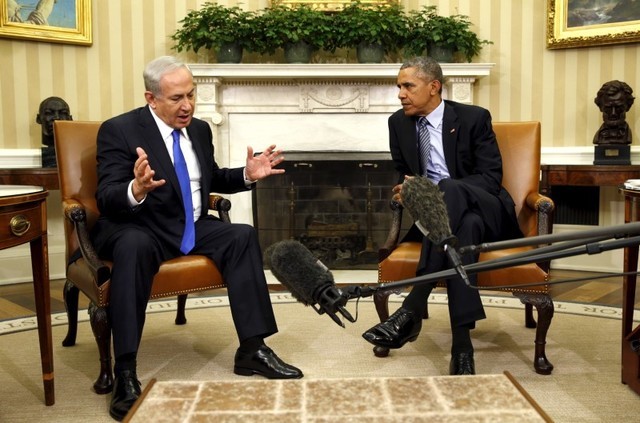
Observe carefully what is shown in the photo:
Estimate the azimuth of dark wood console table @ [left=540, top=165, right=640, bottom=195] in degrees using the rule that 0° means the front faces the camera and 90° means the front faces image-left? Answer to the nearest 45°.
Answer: approximately 0°

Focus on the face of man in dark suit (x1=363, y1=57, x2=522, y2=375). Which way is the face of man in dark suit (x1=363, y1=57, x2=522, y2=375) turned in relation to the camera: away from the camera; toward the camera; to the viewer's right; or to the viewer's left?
to the viewer's left

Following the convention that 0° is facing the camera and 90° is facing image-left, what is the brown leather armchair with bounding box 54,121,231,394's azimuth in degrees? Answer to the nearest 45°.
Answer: approximately 315°

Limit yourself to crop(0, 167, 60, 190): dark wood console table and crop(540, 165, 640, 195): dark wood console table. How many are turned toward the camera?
2

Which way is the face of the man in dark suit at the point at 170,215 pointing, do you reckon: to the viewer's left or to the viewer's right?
to the viewer's right

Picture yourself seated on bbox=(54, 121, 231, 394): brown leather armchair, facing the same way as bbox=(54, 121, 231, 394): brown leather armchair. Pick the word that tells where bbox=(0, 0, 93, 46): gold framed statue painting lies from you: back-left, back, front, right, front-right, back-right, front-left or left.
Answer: back-left

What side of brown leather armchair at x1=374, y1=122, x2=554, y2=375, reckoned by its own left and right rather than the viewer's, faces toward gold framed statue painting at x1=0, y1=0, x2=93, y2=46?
right

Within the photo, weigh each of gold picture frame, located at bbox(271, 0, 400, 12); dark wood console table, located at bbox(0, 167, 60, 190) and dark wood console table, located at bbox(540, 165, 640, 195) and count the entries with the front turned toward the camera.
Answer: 3

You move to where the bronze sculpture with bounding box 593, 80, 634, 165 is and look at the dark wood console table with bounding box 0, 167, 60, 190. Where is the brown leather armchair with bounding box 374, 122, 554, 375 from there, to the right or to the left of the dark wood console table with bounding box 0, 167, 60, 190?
left

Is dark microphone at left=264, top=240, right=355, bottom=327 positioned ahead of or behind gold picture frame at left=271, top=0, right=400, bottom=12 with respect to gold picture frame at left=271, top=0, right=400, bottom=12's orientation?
ahead

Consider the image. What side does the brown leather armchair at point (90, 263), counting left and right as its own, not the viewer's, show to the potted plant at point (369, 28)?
left

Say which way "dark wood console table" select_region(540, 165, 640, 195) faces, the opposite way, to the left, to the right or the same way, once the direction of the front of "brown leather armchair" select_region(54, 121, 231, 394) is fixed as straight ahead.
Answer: to the right

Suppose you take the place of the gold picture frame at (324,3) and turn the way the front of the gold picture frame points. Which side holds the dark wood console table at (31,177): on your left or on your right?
on your right

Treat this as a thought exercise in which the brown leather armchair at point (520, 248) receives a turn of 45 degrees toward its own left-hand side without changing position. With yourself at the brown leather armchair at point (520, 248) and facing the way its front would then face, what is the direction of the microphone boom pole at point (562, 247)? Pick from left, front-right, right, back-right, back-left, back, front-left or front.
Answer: front

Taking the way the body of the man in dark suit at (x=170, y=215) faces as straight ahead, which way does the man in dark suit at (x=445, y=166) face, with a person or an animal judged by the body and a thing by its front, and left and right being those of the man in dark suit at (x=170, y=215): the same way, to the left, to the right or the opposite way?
to the right

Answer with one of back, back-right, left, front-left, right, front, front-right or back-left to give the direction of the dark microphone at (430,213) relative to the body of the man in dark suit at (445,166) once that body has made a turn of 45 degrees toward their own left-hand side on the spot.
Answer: front
